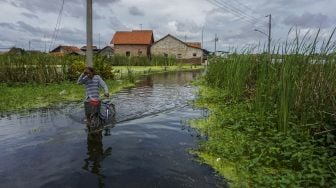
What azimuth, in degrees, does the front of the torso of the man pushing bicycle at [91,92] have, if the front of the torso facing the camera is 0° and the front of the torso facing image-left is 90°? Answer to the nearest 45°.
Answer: approximately 45°

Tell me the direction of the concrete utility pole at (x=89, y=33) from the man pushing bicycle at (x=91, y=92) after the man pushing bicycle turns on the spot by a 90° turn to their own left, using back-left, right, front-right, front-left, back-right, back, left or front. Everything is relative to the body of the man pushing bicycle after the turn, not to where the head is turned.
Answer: back-left

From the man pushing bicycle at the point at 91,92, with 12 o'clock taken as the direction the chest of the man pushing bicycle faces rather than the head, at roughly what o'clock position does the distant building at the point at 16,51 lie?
The distant building is roughly at 4 o'clock from the man pushing bicycle.
